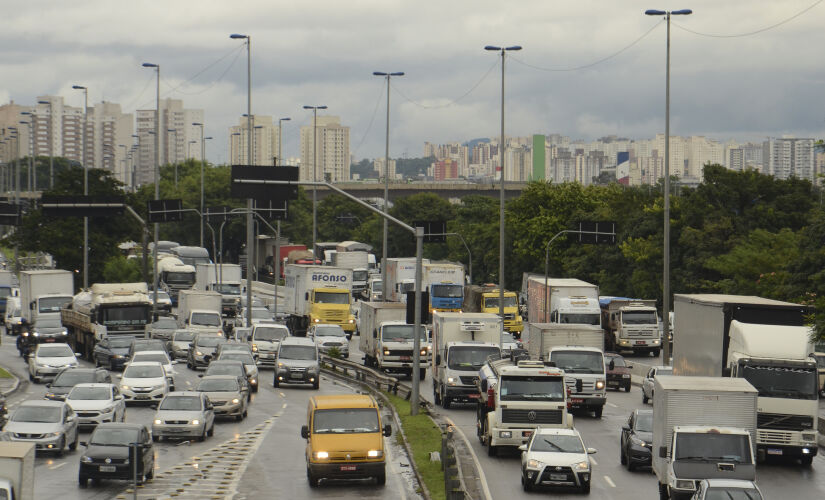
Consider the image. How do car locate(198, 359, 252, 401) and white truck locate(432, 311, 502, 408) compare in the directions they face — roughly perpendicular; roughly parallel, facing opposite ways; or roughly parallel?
roughly parallel

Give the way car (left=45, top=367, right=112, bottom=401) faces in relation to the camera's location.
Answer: facing the viewer and to the left of the viewer

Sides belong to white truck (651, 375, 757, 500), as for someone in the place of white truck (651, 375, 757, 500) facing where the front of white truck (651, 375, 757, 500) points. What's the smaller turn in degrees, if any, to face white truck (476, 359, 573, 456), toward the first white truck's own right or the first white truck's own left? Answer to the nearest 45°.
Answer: approximately 135° to the first white truck's own right

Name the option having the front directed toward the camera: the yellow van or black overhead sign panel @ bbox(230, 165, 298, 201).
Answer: the yellow van

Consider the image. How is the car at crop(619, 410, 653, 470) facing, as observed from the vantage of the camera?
facing the viewer and to the right of the viewer

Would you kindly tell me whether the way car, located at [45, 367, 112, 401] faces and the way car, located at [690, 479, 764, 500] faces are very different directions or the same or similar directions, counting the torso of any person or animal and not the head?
same or similar directions

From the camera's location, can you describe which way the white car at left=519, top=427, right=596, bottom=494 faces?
facing the viewer

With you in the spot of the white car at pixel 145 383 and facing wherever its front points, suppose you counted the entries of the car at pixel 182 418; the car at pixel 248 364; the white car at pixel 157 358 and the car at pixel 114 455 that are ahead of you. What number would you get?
2

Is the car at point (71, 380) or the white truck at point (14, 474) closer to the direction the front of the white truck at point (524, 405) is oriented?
the white truck

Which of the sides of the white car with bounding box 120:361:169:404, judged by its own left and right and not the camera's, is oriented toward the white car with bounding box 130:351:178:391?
back

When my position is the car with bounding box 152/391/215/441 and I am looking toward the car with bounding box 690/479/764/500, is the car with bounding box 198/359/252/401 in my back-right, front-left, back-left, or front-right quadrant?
back-left

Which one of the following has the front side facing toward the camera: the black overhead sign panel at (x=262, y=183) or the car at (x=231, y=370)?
the car

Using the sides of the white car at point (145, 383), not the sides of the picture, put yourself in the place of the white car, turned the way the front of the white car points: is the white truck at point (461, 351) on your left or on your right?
on your left

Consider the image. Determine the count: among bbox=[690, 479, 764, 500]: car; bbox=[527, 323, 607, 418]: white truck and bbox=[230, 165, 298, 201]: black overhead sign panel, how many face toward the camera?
2

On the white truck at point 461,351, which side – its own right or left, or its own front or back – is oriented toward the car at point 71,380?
right

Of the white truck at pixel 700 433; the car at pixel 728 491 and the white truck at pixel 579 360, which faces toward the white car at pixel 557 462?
the white truck at pixel 579 360

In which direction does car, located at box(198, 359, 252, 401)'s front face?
toward the camera

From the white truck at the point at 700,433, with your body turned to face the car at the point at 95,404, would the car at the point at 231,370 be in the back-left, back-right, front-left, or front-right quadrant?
front-right

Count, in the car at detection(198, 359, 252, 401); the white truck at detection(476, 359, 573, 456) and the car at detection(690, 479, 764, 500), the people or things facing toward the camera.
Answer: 3

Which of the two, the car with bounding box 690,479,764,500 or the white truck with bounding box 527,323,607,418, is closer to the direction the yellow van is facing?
the car

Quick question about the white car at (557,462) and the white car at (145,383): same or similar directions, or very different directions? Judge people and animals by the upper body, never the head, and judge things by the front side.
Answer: same or similar directions

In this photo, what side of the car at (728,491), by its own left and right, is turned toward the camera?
front
